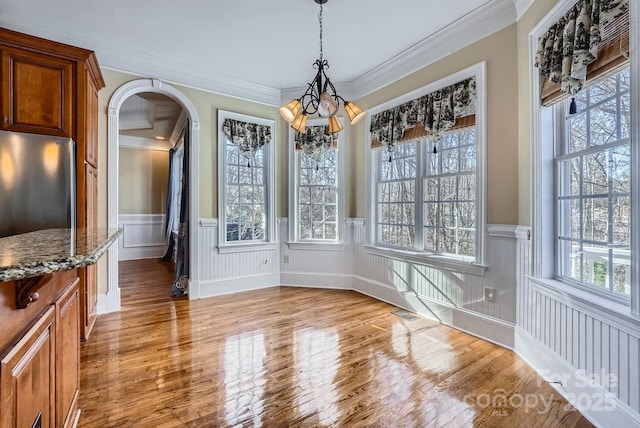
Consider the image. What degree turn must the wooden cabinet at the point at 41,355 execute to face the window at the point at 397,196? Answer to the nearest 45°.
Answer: approximately 45° to its left

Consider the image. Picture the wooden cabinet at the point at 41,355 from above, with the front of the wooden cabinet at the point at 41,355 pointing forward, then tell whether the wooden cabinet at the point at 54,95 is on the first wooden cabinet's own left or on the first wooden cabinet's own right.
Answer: on the first wooden cabinet's own left

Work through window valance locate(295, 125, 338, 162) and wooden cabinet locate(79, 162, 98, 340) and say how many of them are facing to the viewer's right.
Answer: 1

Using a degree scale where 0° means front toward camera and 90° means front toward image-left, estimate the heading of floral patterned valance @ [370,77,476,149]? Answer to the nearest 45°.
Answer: approximately 45°

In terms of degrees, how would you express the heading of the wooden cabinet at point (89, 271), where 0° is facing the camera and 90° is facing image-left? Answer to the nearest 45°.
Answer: approximately 270°

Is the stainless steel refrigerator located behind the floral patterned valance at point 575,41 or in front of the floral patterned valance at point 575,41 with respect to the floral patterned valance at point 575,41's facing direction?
in front

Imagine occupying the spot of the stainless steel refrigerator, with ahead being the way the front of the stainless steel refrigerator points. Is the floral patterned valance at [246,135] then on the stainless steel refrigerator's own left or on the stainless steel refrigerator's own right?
on the stainless steel refrigerator's own left

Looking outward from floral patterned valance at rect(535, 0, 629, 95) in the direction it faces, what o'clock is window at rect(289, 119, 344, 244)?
The window is roughly at 2 o'clock from the floral patterned valance.

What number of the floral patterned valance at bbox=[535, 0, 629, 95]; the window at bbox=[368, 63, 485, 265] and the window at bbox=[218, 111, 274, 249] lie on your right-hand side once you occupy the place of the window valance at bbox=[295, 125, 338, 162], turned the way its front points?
1

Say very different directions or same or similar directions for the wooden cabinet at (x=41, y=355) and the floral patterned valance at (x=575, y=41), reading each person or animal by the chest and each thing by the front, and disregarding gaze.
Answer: very different directions

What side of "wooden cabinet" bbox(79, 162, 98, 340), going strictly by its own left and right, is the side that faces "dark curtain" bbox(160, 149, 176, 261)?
left

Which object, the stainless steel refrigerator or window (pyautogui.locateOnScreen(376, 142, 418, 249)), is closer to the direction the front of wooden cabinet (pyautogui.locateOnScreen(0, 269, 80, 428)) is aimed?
the window

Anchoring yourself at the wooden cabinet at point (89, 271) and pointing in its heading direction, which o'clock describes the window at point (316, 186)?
The window is roughly at 12 o'clock from the wooden cabinet.

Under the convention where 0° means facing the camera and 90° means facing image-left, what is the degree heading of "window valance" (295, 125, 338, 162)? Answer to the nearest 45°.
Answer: approximately 0°

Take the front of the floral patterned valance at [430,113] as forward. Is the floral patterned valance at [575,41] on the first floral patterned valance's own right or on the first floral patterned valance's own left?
on the first floral patterned valance's own left

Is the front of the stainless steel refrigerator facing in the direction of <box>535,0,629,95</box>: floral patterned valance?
yes
